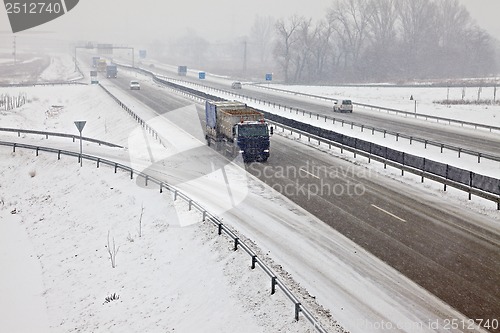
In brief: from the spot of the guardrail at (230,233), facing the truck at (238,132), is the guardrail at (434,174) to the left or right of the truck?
right

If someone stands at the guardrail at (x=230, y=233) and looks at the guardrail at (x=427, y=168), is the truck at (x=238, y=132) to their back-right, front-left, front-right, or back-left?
front-left
